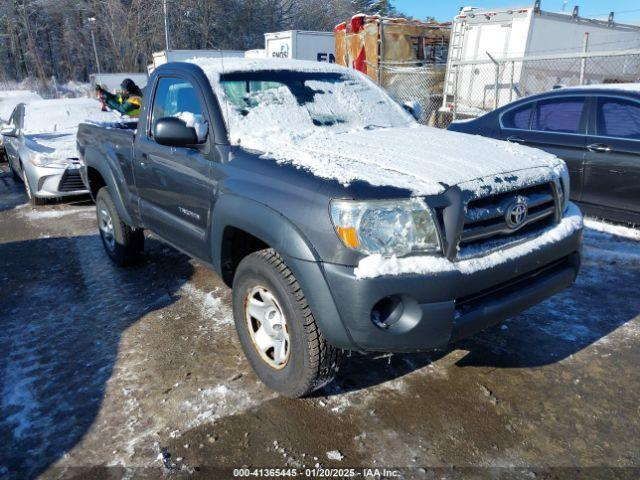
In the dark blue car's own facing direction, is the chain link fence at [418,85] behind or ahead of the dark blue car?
behind

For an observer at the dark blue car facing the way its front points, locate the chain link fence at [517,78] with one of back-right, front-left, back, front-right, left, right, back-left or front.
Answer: back-left

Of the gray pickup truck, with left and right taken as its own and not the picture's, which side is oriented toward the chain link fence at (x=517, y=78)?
left

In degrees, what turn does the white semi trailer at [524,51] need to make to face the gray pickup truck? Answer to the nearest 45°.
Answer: approximately 135° to its right

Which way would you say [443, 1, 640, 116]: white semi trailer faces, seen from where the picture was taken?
facing away from the viewer and to the right of the viewer

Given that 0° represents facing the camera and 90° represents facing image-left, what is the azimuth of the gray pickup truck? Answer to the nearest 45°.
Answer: approximately 315°

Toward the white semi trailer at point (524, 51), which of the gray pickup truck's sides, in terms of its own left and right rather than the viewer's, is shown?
left

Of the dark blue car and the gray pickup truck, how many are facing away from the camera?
0
